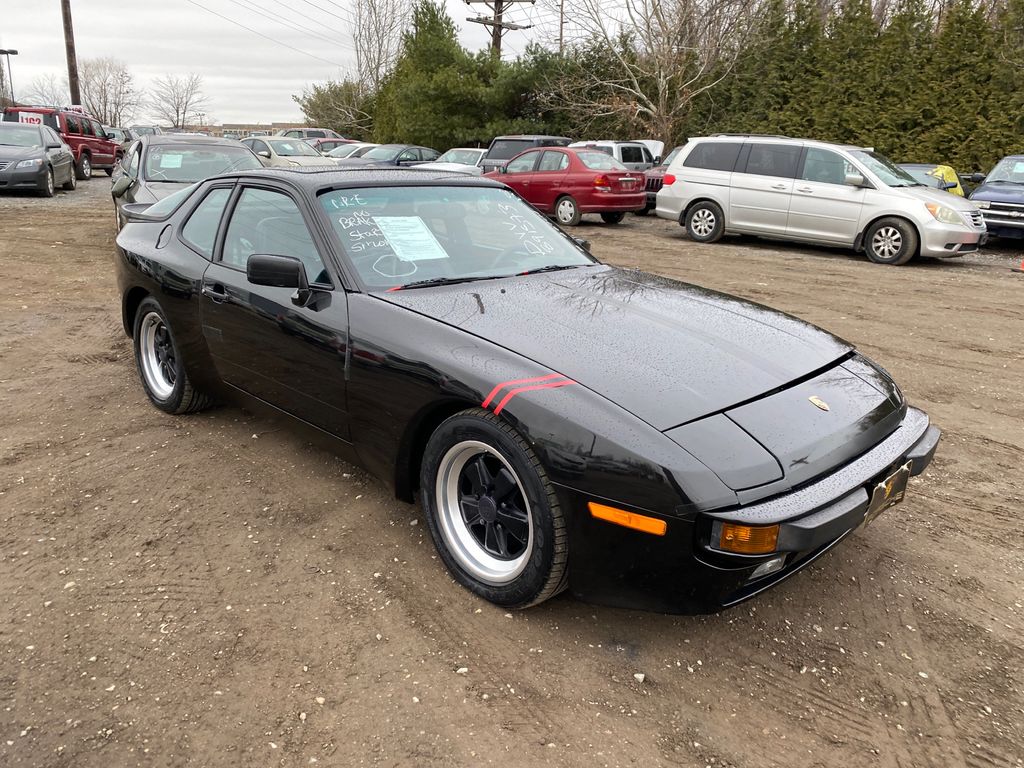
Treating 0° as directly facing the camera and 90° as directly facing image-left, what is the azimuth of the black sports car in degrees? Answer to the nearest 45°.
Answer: approximately 315°

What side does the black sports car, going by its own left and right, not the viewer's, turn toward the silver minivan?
left

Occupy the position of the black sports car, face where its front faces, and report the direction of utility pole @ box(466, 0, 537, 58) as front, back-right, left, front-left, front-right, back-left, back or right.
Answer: back-left

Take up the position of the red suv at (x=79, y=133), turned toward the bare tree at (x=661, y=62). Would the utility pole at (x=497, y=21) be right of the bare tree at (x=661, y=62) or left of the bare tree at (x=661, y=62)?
left

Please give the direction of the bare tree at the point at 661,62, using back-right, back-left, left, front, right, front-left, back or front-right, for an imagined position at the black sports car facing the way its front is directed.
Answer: back-left

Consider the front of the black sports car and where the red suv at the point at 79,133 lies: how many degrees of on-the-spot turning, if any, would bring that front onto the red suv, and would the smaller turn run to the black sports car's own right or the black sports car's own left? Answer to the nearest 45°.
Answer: approximately 180°
